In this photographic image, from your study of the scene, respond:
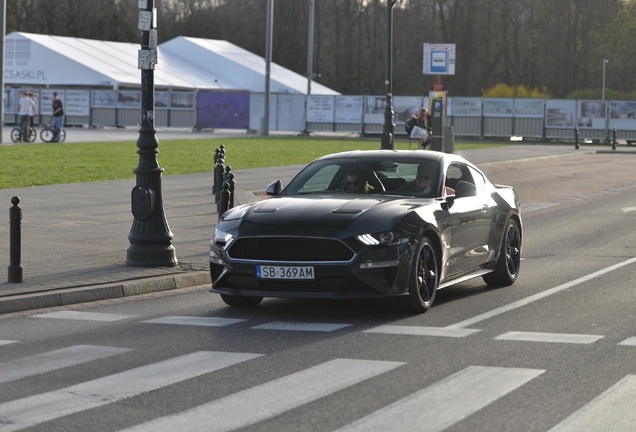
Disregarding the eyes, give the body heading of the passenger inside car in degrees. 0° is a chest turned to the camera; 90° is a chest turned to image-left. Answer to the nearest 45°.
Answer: approximately 45°

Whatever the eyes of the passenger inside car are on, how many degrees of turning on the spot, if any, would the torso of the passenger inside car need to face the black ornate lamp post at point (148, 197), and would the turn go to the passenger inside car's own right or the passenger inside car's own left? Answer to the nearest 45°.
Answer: approximately 90° to the passenger inside car's own right
